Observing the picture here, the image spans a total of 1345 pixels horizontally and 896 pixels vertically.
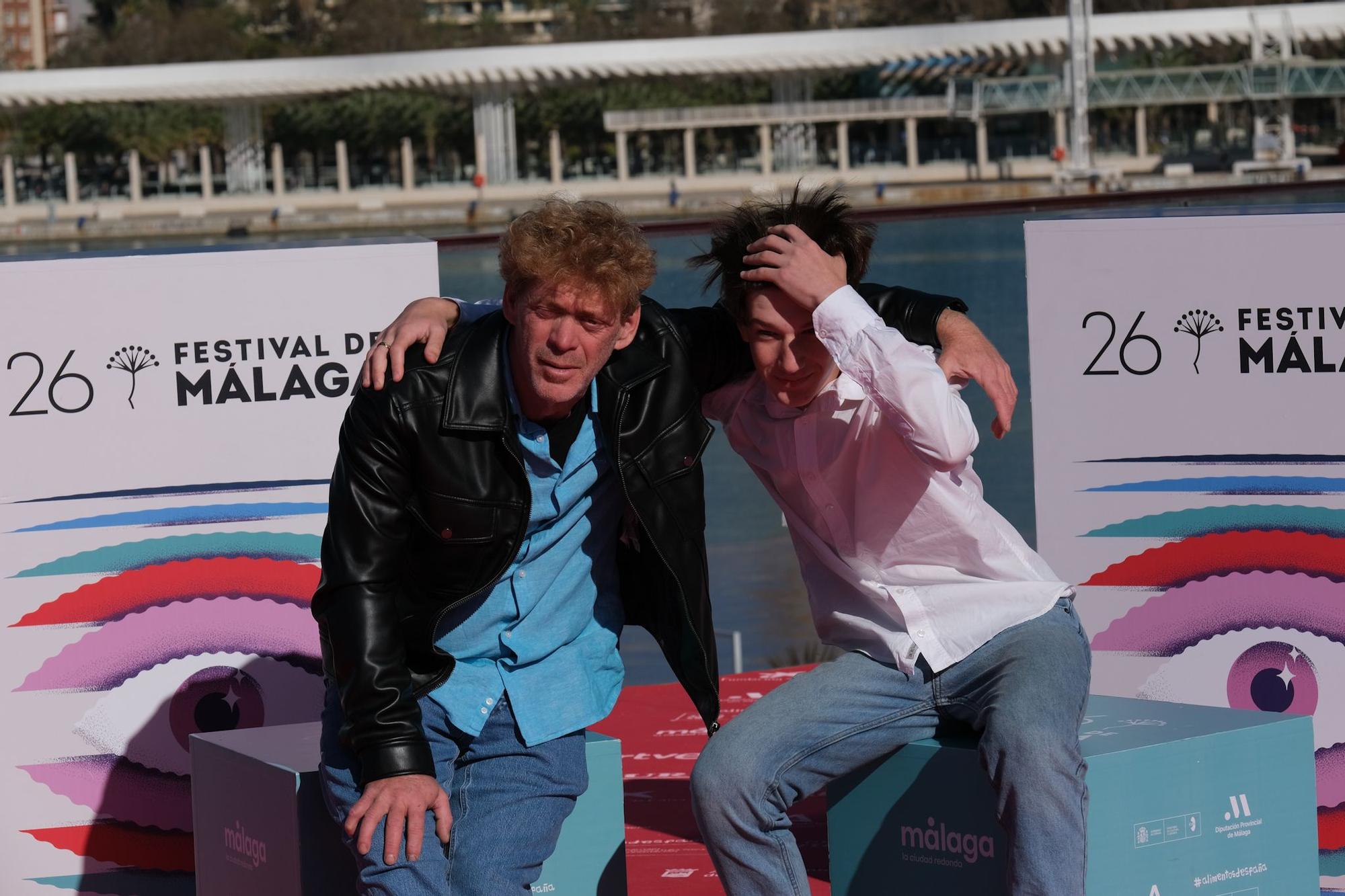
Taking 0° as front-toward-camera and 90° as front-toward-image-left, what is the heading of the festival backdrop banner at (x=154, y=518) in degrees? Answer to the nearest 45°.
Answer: approximately 0°

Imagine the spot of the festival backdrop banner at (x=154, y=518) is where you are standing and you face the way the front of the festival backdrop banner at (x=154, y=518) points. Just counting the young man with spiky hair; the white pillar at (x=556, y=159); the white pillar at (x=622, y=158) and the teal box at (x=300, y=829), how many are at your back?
2

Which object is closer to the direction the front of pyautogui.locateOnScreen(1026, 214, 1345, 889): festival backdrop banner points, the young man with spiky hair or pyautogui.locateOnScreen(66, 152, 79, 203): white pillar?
the young man with spiky hair

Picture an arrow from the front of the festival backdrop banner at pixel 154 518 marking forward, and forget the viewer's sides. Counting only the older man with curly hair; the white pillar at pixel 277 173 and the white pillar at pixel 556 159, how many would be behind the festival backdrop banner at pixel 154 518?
2

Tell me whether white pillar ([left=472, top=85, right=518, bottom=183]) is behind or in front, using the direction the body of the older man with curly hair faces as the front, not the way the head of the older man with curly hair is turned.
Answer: behind

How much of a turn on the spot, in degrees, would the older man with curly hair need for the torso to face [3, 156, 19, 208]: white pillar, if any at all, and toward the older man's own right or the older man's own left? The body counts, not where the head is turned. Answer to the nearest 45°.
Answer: approximately 180°

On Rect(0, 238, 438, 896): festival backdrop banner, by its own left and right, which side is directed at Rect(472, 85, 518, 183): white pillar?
back

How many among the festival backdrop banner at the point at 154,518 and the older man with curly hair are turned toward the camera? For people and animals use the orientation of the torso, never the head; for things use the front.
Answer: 2

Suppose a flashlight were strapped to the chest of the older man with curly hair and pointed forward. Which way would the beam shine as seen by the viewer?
toward the camera

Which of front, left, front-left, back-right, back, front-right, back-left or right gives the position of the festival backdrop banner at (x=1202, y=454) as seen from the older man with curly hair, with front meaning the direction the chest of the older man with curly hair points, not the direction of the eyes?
back-left

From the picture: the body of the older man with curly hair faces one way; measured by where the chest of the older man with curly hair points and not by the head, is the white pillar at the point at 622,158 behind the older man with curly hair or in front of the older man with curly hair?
behind

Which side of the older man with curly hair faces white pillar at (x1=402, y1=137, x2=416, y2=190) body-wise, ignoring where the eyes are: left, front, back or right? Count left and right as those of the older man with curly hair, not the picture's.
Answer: back
